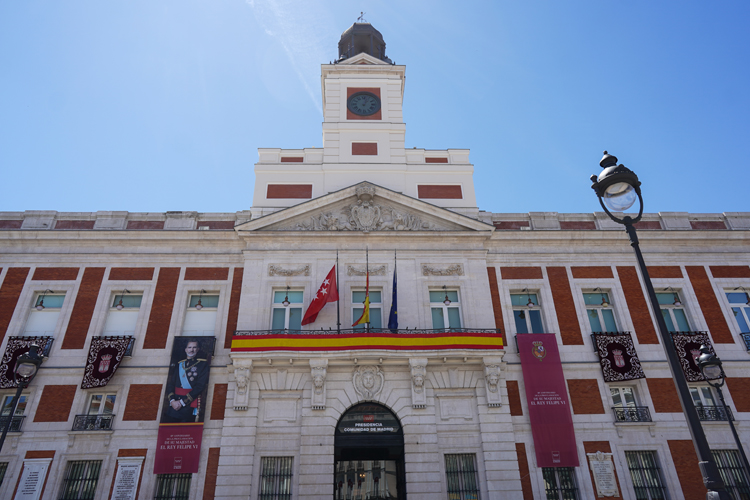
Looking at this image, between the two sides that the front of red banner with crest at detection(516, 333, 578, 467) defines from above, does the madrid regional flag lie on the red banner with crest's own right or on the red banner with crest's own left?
on the red banner with crest's own right

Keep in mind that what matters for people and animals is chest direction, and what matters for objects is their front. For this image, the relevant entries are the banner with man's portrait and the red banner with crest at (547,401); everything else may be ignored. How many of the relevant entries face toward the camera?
2

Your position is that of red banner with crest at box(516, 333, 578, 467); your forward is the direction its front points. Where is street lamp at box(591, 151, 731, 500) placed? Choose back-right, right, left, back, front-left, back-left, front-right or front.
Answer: front

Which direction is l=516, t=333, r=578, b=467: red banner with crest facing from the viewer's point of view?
toward the camera

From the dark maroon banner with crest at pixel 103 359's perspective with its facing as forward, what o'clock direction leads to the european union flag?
The european union flag is roughly at 10 o'clock from the dark maroon banner with crest.

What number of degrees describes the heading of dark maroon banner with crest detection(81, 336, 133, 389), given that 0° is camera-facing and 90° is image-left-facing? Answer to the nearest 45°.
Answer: approximately 0°

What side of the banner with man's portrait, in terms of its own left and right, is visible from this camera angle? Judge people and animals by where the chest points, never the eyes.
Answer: front

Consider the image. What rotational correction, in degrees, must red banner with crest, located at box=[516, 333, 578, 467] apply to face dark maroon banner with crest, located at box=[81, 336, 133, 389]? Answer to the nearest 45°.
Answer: approximately 90° to its right

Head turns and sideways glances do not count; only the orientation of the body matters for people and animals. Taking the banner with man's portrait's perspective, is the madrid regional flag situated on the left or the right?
on its left

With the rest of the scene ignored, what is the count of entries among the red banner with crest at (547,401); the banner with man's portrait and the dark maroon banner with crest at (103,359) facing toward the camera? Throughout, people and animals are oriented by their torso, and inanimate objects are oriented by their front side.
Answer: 3

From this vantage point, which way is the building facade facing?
toward the camera

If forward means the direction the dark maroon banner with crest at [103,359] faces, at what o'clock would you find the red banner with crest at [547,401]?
the red banner with crest at [547,401] is roughly at 10 o'clock from the dark maroon banner with crest at [103,359].
